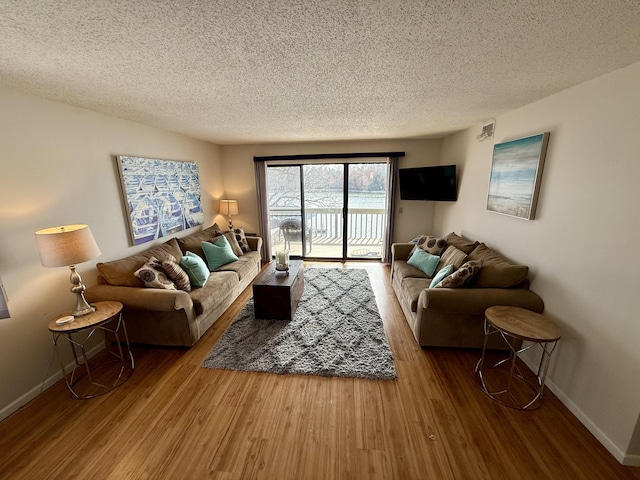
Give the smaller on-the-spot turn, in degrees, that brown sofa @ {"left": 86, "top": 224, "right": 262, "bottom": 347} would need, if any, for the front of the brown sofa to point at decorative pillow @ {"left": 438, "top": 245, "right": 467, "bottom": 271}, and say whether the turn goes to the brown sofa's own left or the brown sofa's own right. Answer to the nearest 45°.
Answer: approximately 45° to the brown sofa's own left

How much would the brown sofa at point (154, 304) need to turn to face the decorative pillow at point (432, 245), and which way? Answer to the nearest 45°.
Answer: approximately 45° to its left

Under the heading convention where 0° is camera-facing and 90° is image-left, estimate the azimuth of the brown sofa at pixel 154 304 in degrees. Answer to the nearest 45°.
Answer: approximately 315°

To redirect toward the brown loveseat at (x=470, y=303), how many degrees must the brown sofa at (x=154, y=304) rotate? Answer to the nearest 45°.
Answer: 0° — it already faces it

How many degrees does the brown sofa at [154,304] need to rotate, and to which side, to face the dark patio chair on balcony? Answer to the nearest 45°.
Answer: approximately 90° to its left
